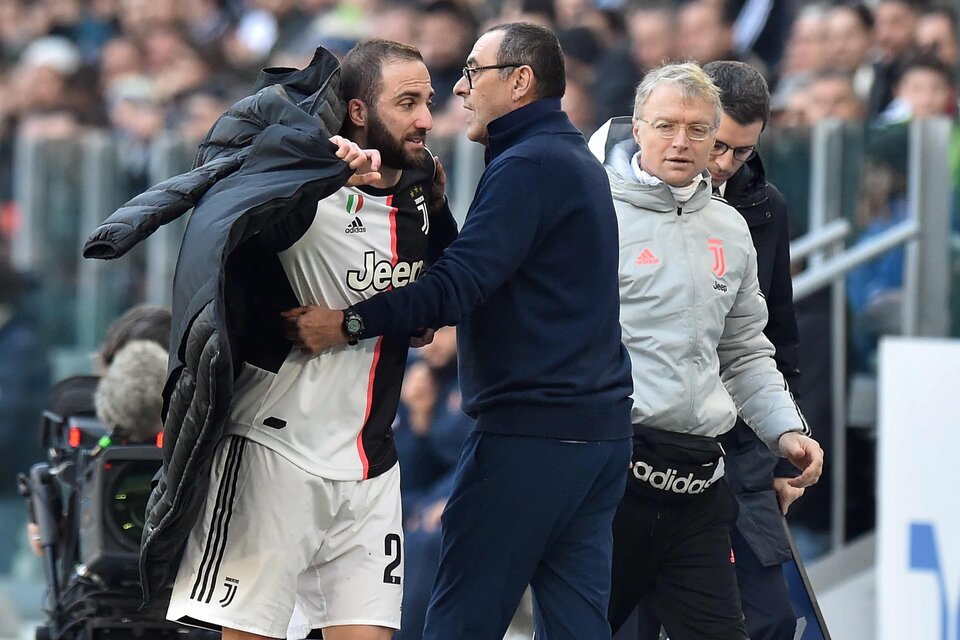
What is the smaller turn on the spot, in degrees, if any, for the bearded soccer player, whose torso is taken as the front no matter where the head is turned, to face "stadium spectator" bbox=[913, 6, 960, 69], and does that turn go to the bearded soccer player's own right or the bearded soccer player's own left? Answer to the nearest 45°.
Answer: approximately 90° to the bearded soccer player's own left

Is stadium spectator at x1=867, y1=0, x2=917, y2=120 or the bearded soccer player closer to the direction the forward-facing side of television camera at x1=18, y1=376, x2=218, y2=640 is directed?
the bearded soccer player

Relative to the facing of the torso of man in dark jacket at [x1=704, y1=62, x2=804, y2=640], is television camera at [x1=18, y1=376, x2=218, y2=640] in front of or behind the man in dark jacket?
in front

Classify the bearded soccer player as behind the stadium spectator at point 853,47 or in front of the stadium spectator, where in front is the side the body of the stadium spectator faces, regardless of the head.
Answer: in front

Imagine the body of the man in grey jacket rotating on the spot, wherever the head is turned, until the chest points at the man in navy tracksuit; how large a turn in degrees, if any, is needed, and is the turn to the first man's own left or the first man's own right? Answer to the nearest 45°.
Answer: approximately 45° to the first man's own right

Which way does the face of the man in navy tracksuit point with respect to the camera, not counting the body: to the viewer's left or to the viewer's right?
to the viewer's left

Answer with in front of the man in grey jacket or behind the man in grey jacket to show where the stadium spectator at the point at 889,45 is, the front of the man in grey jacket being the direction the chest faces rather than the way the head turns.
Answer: behind

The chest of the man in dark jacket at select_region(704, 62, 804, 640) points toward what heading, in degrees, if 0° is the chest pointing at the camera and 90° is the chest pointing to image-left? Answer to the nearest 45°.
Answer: approximately 45°

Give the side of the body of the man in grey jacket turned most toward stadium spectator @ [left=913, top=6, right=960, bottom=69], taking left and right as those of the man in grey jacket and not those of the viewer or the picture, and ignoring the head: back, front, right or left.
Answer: back

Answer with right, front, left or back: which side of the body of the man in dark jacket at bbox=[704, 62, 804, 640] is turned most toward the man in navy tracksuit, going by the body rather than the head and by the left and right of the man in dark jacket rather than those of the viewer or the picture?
front
